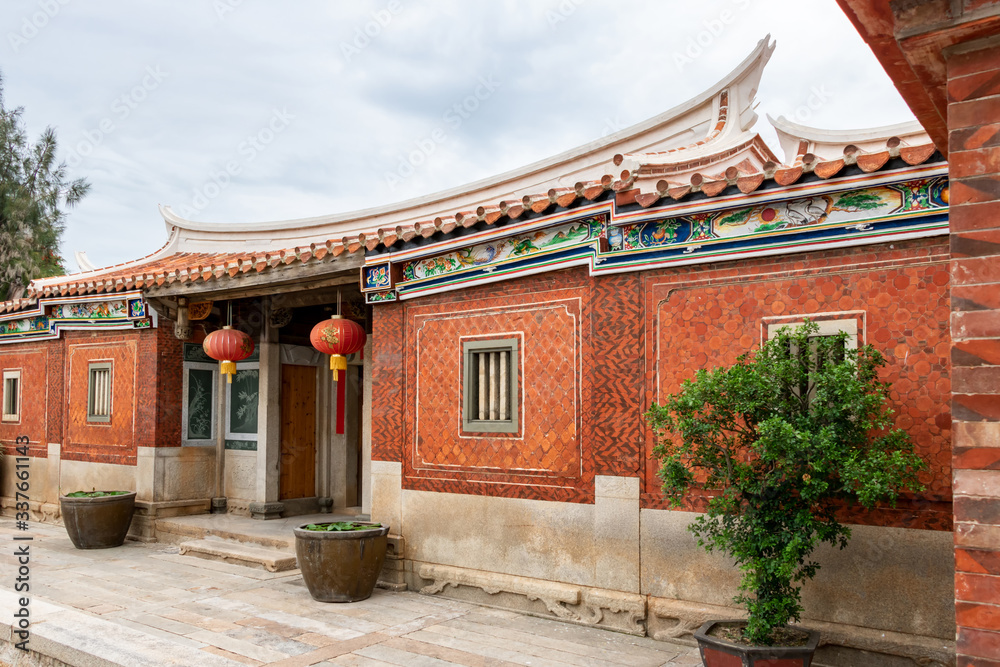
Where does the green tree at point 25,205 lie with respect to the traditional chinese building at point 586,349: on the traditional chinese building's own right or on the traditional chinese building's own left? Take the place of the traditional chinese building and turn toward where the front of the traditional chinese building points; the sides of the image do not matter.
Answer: on the traditional chinese building's own right

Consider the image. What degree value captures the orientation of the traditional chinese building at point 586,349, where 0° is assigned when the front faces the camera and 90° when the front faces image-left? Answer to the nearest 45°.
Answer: approximately 45°

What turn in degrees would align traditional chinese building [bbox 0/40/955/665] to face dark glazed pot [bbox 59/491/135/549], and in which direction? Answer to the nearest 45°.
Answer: approximately 90° to its right
